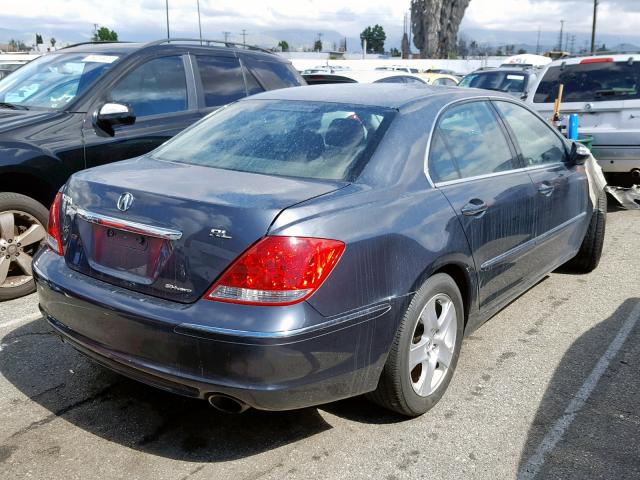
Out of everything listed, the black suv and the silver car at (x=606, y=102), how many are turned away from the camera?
1

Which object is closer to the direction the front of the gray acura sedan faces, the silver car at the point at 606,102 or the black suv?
the silver car

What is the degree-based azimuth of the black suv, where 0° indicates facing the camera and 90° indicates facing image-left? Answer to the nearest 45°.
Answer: approximately 45°

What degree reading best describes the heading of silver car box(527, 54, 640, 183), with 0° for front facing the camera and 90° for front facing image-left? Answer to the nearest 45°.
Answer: approximately 180°

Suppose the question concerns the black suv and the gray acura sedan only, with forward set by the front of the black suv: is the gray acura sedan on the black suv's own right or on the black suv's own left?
on the black suv's own left

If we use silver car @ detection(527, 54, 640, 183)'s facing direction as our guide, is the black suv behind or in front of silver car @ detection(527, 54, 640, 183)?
behind

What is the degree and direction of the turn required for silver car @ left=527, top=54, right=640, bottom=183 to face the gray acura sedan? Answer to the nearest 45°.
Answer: approximately 180°

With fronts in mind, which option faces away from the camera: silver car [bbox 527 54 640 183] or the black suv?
the silver car

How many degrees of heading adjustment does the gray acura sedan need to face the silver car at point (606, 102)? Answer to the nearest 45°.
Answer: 0° — it already faces it

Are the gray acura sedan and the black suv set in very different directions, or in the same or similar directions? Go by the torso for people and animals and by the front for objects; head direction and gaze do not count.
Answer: very different directions

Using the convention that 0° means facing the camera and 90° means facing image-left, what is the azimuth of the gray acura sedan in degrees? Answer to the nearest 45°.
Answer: approximately 225°
